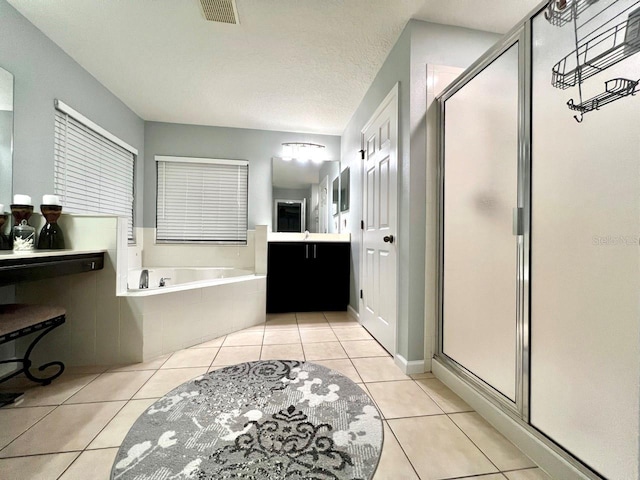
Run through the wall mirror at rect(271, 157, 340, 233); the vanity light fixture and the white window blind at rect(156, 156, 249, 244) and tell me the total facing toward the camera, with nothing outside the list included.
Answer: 3

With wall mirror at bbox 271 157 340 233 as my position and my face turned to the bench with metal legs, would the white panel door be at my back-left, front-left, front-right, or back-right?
front-left

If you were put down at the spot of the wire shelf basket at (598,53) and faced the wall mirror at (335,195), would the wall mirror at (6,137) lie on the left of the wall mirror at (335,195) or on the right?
left

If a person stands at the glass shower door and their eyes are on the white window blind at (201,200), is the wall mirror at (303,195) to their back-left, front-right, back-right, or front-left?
front-right

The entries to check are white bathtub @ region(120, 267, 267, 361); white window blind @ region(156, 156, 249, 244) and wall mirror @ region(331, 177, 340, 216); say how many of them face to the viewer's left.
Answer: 1

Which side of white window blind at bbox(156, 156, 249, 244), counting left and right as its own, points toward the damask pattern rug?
front

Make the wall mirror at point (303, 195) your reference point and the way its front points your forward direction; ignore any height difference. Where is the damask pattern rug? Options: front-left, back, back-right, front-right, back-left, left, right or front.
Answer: front

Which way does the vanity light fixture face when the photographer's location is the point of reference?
facing the viewer

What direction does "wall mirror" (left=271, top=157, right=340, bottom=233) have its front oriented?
toward the camera

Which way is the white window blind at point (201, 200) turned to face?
toward the camera

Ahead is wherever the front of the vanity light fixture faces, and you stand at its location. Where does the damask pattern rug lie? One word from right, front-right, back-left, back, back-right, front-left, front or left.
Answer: front

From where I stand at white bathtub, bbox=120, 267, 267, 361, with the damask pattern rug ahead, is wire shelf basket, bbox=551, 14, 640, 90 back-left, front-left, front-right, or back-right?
front-left

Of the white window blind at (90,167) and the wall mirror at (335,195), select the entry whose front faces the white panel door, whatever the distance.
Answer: the white window blind
